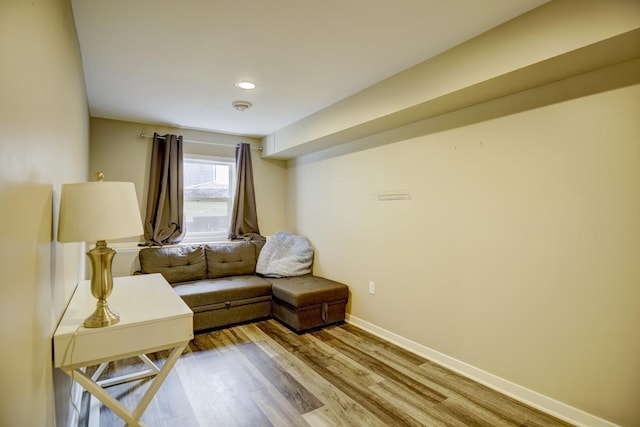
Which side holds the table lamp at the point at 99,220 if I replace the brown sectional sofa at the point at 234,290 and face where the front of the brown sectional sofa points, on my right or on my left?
on my right

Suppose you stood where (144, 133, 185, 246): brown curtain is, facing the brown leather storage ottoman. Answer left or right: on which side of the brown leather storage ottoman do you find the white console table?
right
